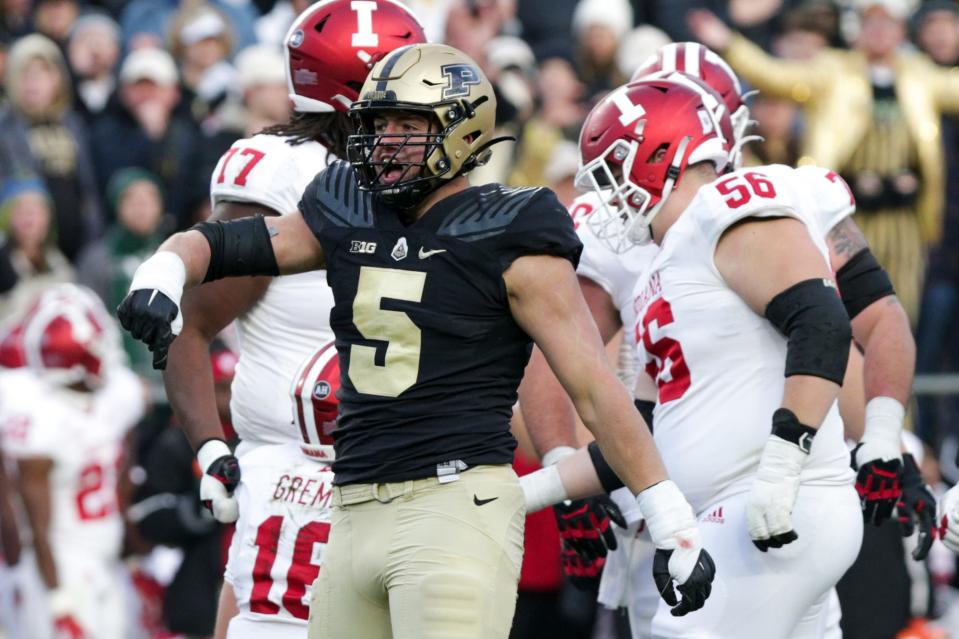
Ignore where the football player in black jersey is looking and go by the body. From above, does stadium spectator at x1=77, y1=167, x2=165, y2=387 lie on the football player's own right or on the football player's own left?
on the football player's own right

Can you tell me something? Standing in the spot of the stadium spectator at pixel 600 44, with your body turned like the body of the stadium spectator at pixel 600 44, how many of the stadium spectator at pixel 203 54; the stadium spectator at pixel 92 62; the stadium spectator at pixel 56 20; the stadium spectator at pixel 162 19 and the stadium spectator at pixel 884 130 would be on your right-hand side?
4

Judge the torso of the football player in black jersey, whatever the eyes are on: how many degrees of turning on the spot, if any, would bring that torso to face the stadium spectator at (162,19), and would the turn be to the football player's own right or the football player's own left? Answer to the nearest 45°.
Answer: approximately 135° to the football player's own right

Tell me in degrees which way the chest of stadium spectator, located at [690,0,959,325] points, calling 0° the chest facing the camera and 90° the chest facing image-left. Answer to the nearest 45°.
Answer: approximately 0°

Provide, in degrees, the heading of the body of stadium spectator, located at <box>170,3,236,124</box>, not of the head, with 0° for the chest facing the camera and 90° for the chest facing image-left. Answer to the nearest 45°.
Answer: approximately 0°

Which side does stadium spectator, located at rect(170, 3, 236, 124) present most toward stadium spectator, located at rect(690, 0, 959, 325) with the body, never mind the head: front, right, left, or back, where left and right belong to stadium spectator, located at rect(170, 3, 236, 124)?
left

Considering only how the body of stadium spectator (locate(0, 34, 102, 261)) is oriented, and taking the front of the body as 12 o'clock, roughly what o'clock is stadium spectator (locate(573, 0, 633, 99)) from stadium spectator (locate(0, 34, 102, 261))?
stadium spectator (locate(573, 0, 633, 99)) is roughly at 9 o'clock from stadium spectator (locate(0, 34, 102, 261)).

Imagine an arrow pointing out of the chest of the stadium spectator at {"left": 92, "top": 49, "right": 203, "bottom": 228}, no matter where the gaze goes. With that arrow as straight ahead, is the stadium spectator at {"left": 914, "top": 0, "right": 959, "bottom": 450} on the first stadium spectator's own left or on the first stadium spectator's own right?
on the first stadium spectator's own left
